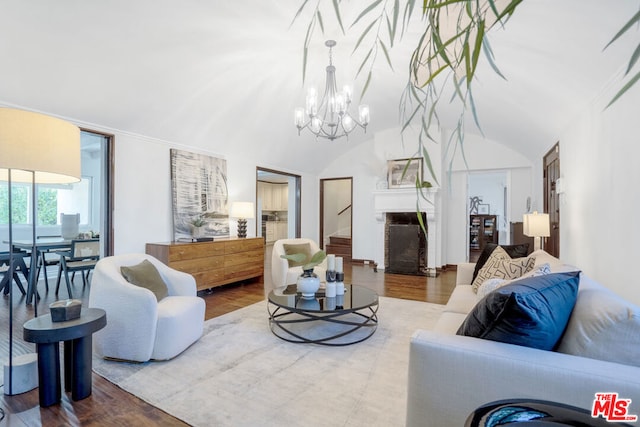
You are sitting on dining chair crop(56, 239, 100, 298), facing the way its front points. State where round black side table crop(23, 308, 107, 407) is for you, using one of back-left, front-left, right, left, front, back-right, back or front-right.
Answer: back-left

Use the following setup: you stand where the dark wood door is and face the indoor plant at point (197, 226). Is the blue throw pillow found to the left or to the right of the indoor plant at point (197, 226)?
left

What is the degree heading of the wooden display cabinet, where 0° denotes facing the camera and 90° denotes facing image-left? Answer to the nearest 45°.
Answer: approximately 0°

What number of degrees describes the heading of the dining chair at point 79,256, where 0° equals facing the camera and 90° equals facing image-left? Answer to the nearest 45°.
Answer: approximately 135°

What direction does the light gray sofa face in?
to the viewer's left

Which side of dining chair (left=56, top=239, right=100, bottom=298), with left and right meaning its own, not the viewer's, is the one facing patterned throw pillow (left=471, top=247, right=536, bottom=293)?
back

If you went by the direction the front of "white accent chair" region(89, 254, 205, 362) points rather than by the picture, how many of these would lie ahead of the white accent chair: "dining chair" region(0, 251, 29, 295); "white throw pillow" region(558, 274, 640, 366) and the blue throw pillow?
2
